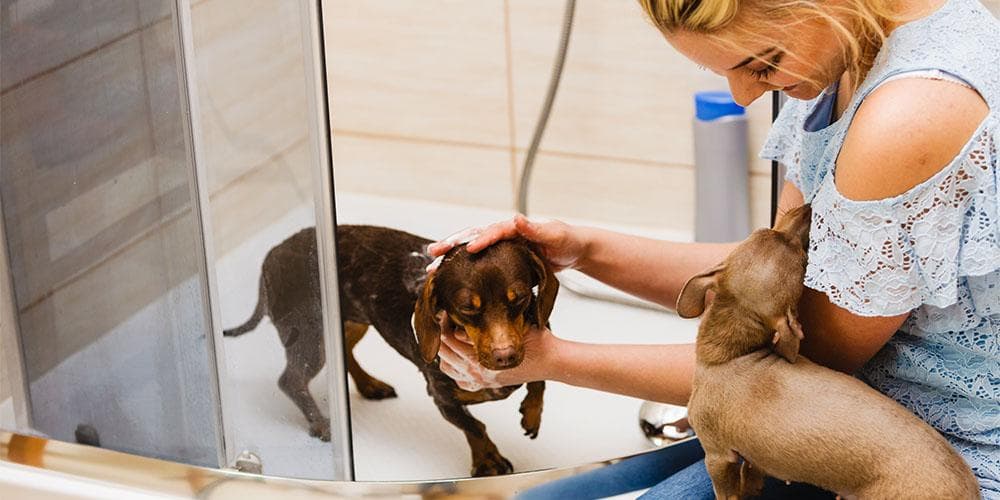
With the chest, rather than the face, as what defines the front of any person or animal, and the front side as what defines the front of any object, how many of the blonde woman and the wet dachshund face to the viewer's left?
1

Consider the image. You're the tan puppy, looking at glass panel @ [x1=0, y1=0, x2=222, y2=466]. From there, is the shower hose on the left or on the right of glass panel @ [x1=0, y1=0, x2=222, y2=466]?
right

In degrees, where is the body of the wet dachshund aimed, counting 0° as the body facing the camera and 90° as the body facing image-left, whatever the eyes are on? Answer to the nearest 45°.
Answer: approximately 315°

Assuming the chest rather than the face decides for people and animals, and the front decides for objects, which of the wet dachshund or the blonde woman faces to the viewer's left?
the blonde woman

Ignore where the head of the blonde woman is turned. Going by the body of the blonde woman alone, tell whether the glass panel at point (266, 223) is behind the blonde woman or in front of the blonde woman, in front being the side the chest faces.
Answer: in front

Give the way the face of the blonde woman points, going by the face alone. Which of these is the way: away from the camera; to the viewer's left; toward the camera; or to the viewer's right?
to the viewer's left

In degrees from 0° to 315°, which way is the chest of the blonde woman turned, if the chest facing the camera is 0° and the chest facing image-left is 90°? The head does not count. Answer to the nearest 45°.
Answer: approximately 90°

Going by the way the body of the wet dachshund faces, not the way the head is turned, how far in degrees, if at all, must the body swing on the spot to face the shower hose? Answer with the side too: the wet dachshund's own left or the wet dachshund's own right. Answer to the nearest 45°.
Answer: approximately 135° to the wet dachshund's own left

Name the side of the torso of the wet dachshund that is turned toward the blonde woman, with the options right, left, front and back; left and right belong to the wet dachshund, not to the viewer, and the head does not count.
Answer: front

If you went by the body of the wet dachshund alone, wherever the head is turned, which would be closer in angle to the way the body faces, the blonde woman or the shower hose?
the blonde woman
